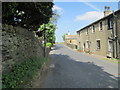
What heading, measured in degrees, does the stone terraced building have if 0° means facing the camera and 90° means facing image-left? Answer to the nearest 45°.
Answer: approximately 45°
